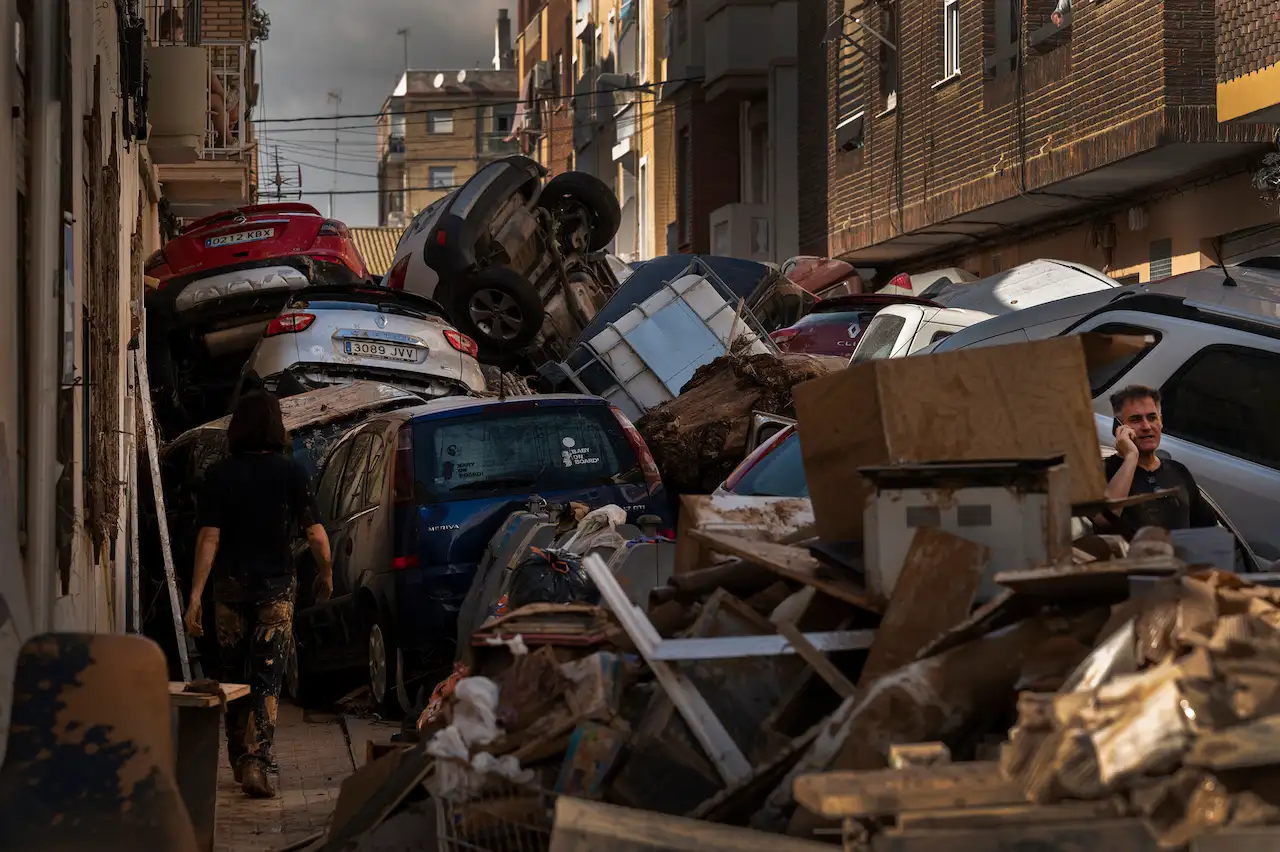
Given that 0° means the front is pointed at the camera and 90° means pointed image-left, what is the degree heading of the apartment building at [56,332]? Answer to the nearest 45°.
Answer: approximately 270°

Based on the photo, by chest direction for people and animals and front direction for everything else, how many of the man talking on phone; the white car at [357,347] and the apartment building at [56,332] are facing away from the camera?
1

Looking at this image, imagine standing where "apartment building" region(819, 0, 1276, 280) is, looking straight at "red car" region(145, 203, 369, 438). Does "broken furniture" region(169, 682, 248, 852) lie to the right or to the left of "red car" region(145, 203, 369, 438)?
left

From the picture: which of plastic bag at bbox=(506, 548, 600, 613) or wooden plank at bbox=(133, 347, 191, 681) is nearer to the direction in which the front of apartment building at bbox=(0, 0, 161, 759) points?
the plastic bag

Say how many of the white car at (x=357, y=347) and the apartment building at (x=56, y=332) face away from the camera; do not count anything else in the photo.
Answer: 1

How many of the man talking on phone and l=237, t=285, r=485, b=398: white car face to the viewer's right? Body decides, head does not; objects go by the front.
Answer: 0

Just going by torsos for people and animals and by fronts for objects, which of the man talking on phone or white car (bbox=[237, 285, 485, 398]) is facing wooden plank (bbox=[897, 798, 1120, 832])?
the man talking on phone

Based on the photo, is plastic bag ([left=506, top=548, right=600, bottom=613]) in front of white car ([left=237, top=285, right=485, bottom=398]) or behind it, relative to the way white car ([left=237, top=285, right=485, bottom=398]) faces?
behind

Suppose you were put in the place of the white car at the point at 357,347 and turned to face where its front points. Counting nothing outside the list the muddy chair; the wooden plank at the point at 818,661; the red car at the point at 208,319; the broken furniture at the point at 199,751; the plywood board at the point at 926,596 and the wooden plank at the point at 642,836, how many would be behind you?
5

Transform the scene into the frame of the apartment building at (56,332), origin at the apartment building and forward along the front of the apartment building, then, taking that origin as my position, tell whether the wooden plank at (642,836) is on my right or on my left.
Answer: on my right

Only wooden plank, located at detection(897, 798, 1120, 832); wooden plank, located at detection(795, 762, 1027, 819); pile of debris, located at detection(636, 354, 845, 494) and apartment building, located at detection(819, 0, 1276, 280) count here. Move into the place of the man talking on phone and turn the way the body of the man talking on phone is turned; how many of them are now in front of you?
2

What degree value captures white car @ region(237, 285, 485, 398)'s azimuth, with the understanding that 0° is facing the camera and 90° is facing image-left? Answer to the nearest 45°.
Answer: approximately 180°

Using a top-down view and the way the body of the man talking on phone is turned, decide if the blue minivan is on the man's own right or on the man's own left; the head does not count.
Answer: on the man's own right

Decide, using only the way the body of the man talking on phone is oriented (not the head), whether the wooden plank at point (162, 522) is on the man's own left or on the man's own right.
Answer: on the man's own right
